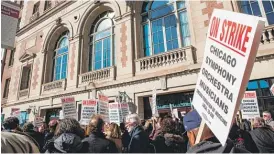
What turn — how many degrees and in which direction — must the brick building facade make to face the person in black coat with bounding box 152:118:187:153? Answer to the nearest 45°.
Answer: approximately 45° to its left

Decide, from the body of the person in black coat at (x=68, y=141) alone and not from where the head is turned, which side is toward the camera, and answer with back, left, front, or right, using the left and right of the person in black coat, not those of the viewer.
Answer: back

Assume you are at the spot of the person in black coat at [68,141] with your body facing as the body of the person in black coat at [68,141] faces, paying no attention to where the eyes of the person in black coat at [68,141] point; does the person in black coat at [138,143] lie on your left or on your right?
on your right

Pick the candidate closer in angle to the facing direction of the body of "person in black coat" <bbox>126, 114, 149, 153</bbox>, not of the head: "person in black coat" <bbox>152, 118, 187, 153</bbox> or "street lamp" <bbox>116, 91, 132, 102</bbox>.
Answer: the street lamp

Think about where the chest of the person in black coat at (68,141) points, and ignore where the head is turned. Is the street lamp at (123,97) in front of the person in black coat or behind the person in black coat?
in front

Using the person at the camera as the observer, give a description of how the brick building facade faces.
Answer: facing the viewer and to the left of the viewer

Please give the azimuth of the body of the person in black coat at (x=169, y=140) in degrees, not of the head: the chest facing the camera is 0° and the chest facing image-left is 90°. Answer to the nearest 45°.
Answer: approximately 180°

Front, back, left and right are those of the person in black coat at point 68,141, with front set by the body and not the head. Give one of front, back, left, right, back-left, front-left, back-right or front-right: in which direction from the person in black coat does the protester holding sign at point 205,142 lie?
back-right

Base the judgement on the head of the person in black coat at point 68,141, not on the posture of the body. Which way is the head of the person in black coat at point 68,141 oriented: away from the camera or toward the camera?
away from the camera

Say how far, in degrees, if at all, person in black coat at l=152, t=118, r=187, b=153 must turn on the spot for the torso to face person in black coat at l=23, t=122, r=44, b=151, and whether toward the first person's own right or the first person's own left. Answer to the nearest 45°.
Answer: approximately 90° to the first person's own left

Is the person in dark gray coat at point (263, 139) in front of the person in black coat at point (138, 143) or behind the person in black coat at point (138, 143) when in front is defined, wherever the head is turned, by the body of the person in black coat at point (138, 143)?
behind
